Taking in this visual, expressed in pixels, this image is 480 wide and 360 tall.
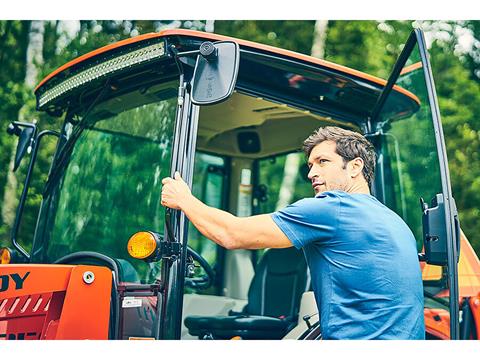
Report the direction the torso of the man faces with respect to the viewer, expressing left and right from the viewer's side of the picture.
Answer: facing away from the viewer and to the left of the viewer

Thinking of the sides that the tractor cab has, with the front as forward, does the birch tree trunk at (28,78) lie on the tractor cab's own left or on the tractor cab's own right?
on the tractor cab's own right

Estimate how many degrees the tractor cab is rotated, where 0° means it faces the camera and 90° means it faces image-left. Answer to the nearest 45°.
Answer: approximately 45°
